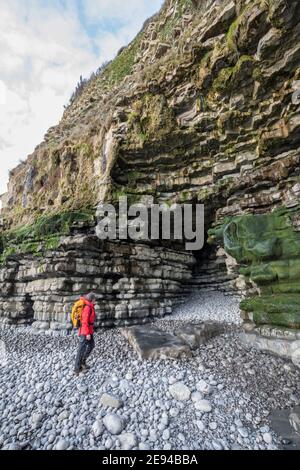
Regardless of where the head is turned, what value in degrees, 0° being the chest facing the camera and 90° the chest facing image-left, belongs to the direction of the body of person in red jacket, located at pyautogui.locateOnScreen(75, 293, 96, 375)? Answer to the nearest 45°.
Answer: approximately 270°

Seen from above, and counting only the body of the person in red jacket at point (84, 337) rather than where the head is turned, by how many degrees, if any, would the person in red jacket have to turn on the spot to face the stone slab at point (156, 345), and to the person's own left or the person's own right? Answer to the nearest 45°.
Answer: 0° — they already face it
